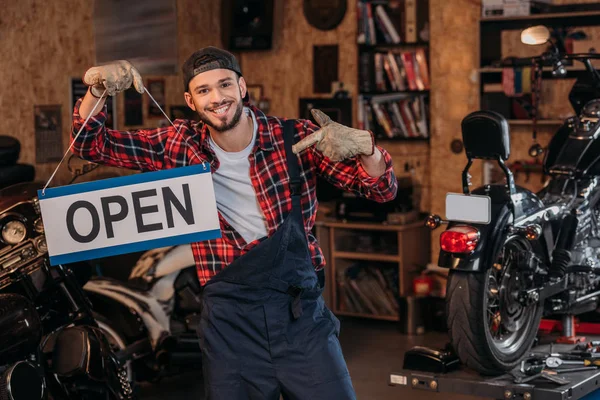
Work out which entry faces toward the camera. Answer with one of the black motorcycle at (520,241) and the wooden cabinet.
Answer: the wooden cabinet

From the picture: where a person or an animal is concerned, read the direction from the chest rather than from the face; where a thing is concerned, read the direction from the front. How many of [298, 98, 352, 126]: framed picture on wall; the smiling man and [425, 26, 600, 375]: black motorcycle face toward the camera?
2

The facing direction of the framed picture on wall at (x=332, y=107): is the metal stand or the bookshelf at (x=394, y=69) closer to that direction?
the metal stand

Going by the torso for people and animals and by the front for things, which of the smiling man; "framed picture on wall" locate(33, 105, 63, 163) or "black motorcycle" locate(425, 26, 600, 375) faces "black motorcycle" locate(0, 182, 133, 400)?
the framed picture on wall

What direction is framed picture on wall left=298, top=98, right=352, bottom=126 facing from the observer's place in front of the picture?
facing the viewer

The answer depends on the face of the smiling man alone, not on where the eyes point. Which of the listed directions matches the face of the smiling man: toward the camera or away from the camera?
toward the camera

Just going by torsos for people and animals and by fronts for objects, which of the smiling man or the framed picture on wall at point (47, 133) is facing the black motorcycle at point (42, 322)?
the framed picture on wall

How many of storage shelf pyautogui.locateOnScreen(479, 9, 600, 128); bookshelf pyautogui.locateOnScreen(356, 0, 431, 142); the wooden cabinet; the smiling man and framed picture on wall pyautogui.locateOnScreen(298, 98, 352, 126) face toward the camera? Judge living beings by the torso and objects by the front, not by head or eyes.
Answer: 5

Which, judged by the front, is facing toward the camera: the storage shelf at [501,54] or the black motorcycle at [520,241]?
the storage shelf

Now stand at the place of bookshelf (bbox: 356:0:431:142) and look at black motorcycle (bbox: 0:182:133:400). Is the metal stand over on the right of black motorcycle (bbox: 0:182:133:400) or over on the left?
left

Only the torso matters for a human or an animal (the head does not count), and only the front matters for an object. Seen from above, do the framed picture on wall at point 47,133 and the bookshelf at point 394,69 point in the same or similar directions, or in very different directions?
same or similar directions

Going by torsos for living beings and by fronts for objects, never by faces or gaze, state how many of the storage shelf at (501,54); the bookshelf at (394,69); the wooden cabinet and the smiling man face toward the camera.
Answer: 4

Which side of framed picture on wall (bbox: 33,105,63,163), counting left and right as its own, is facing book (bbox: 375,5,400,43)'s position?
left

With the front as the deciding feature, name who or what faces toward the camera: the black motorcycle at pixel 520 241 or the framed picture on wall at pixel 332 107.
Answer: the framed picture on wall

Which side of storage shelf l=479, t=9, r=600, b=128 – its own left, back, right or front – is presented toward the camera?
front

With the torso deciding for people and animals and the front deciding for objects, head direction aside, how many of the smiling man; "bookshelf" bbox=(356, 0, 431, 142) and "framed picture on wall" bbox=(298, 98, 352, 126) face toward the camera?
3

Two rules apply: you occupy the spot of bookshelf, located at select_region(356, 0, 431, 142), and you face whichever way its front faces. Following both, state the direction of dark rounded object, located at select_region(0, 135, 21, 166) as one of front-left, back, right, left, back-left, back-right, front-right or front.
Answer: front-right

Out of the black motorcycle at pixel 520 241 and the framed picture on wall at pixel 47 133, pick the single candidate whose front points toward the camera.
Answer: the framed picture on wall
